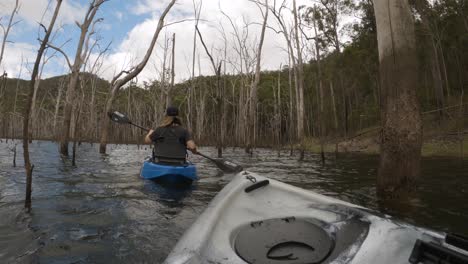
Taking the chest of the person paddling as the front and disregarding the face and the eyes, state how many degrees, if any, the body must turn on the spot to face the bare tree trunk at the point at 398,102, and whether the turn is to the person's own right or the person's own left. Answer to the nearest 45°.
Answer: approximately 135° to the person's own right

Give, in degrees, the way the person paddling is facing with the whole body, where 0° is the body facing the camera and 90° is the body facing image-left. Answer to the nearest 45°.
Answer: approximately 180°

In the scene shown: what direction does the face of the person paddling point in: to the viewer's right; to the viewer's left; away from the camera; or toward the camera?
away from the camera
